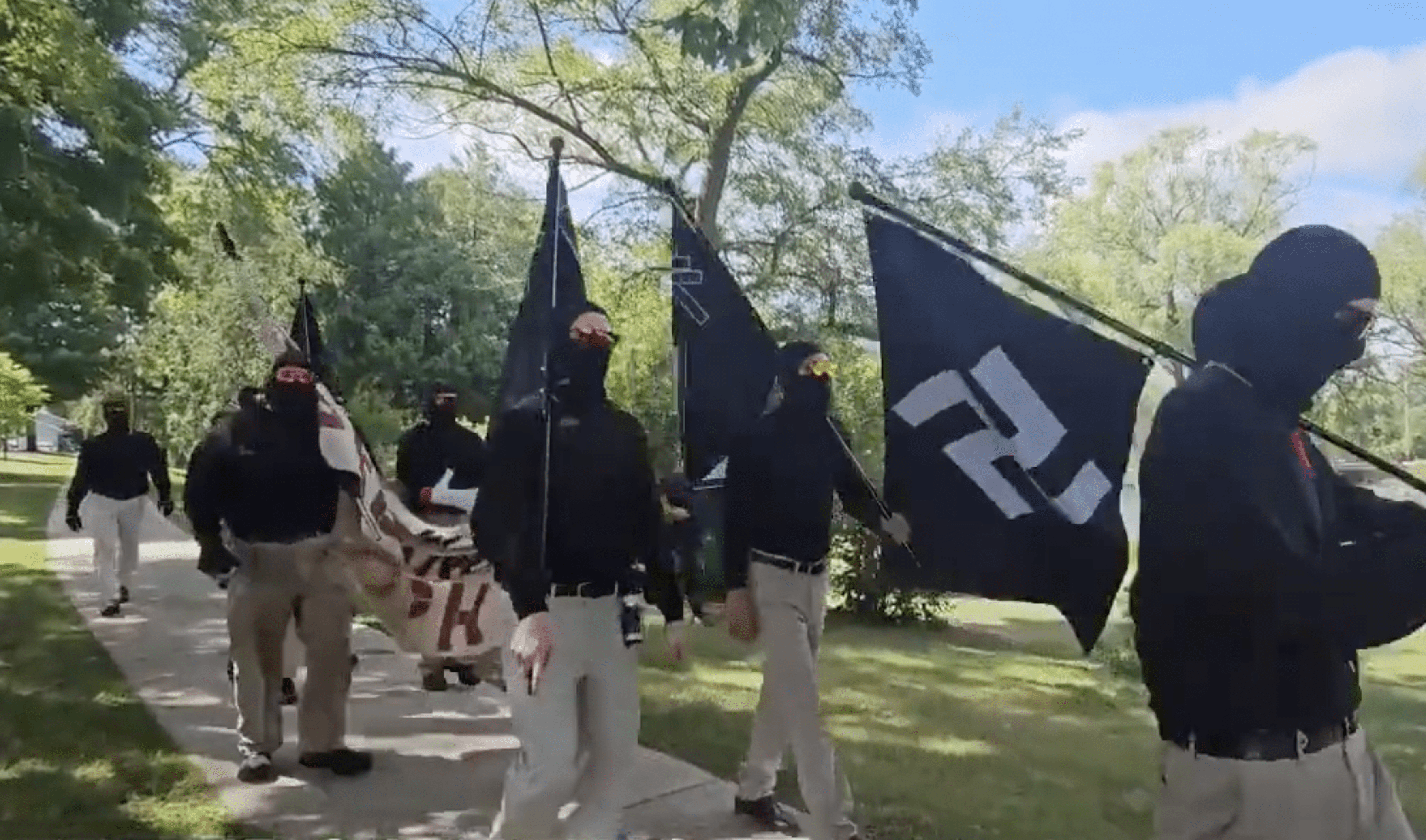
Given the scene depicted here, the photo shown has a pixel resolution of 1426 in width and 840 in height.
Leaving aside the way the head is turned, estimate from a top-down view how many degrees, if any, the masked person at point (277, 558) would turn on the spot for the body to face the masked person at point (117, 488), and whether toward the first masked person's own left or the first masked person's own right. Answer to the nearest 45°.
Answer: approximately 180°

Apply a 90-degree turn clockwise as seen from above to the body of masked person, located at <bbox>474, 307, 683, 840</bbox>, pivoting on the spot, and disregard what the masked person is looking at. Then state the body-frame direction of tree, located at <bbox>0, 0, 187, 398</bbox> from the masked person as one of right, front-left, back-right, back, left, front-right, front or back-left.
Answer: front-right

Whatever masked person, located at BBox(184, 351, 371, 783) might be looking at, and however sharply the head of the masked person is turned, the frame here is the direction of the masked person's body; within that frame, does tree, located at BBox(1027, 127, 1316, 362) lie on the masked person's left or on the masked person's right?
on the masked person's left

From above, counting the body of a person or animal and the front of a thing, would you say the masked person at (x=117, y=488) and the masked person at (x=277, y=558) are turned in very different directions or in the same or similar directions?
same or similar directions

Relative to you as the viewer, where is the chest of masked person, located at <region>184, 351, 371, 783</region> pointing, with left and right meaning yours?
facing the viewer

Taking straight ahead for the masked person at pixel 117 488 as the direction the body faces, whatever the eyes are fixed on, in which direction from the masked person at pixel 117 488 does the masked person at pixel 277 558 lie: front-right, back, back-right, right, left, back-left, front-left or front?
front

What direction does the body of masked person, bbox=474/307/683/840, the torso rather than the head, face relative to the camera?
toward the camera

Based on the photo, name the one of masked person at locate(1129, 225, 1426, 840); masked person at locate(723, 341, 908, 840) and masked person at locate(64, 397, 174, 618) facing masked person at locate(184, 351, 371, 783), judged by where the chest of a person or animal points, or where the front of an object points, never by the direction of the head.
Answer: masked person at locate(64, 397, 174, 618)

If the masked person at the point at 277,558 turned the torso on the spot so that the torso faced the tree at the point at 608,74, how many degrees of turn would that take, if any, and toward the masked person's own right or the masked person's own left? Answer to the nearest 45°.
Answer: approximately 135° to the masked person's own left

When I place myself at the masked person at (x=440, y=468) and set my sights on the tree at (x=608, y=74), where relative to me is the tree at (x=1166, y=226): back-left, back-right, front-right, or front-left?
front-right

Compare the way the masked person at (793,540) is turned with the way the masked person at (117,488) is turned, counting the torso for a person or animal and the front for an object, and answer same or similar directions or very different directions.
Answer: same or similar directions

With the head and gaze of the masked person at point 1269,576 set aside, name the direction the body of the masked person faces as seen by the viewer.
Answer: to the viewer's right

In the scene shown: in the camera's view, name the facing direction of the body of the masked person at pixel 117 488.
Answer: toward the camera

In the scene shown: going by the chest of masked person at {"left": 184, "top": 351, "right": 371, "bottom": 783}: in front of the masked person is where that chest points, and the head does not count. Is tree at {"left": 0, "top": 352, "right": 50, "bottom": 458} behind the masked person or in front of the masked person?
behind

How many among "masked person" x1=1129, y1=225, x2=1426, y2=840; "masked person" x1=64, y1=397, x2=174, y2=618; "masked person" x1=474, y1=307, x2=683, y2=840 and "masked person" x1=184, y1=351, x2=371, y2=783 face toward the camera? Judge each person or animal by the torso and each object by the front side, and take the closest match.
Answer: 3
